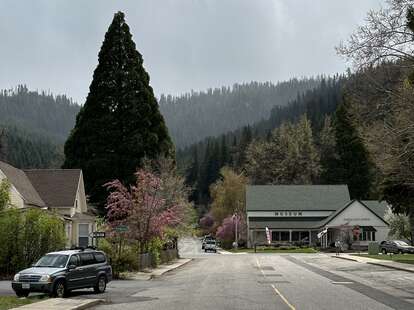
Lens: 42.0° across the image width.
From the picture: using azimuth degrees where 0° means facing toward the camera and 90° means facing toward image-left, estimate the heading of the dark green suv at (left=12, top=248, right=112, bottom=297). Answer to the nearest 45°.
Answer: approximately 45°

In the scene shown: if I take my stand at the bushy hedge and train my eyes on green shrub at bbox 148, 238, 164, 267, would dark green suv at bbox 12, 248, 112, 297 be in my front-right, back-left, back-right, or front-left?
back-right

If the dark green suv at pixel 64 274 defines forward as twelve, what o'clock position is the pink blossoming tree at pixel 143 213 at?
The pink blossoming tree is roughly at 5 o'clock from the dark green suv.

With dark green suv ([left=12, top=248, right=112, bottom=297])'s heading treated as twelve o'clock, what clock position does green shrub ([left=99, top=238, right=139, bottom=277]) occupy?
The green shrub is roughly at 5 o'clock from the dark green suv.

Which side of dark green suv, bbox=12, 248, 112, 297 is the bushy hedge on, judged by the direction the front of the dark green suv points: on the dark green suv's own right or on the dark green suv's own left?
on the dark green suv's own right

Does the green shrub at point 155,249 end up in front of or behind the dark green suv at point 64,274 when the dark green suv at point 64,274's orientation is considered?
behind
